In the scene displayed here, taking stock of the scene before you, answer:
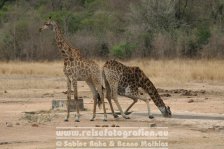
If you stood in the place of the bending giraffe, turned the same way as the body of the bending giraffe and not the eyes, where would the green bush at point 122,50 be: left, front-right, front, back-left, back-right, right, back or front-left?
left

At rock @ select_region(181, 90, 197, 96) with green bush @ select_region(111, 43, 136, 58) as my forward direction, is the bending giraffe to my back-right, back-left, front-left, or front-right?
back-left

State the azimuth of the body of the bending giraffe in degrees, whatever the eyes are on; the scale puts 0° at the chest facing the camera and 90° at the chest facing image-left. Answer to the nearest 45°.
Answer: approximately 270°

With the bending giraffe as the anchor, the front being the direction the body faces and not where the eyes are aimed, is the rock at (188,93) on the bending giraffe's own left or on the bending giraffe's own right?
on the bending giraffe's own left
